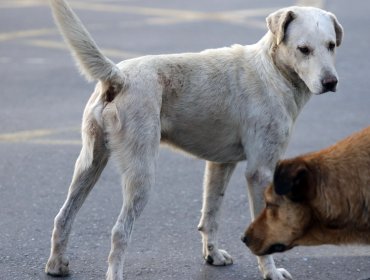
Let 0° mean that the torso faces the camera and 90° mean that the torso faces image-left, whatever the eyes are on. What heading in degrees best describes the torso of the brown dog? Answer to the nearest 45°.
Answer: approximately 90°

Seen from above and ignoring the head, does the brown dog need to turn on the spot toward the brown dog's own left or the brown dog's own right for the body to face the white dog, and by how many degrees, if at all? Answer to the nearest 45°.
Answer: approximately 45° to the brown dog's own right
